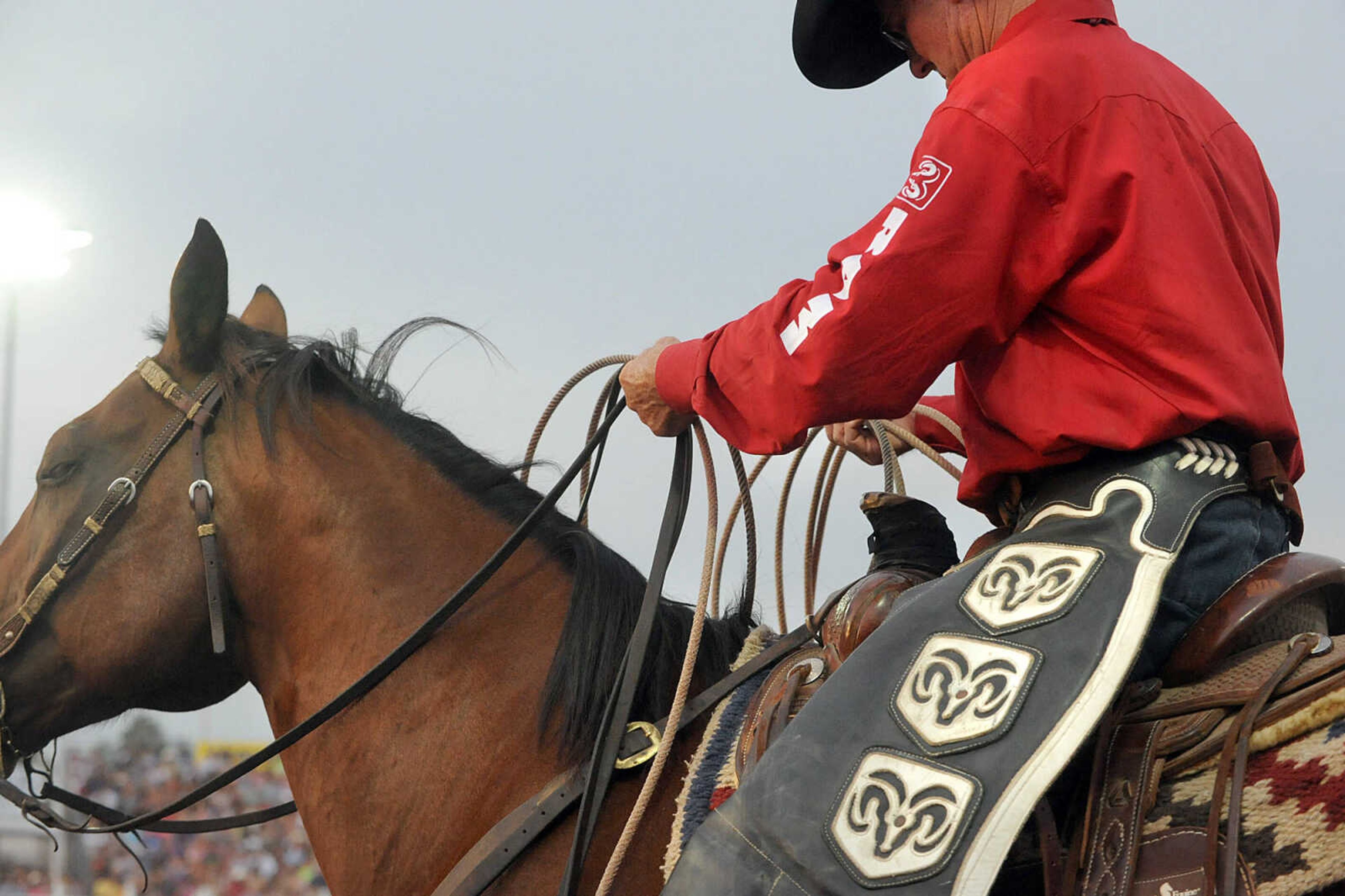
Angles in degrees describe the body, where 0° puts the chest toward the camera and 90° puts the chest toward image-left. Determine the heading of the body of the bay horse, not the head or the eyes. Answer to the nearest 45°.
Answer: approximately 90°

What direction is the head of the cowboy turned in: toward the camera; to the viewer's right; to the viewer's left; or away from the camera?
to the viewer's left
